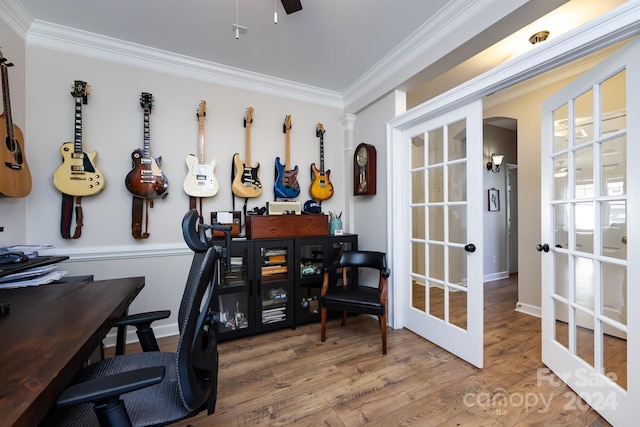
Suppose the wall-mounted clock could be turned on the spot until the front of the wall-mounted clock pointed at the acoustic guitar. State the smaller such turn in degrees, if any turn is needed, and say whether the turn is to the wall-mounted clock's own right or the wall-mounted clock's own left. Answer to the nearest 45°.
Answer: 0° — it already faces it

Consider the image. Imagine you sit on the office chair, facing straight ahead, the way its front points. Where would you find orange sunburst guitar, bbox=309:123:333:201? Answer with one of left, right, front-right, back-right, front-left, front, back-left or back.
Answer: back-right

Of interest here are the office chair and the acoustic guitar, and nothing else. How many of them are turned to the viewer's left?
1

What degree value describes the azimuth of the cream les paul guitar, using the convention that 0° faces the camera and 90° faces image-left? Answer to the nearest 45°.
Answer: approximately 0°

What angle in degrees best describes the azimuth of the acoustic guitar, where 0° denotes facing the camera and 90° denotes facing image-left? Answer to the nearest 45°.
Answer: approximately 315°

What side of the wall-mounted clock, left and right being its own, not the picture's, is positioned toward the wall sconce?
back

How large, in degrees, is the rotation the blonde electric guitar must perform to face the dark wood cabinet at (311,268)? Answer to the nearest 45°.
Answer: approximately 90° to its left

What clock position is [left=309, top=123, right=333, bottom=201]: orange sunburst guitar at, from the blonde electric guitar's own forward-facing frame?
The orange sunburst guitar is roughly at 9 o'clock from the blonde electric guitar.

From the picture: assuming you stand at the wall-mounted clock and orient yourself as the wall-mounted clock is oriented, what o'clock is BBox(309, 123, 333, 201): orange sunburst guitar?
The orange sunburst guitar is roughly at 2 o'clock from the wall-mounted clock.

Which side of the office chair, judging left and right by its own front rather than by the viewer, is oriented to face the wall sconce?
back

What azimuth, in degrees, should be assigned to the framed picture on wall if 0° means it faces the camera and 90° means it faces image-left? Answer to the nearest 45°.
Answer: approximately 315°

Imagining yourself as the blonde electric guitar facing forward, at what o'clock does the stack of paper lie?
The stack of paper is roughly at 2 o'clock from the blonde electric guitar.

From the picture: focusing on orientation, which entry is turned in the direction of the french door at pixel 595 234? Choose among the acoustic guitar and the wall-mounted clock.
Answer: the acoustic guitar

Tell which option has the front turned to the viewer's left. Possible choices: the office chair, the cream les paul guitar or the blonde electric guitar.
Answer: the office chair
